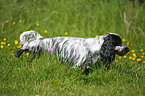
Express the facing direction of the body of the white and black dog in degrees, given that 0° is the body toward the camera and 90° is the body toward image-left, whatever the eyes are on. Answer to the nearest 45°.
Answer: approximately 270°
